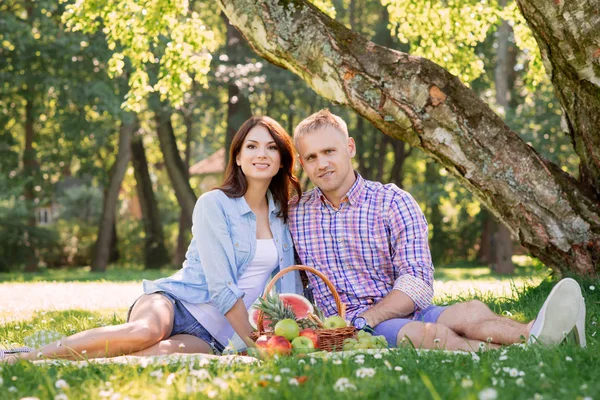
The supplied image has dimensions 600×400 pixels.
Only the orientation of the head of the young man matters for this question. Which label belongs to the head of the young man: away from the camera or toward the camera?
toward the camera

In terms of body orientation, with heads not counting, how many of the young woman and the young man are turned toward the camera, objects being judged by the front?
2

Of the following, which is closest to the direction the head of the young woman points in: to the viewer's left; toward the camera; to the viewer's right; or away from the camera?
toward the camera

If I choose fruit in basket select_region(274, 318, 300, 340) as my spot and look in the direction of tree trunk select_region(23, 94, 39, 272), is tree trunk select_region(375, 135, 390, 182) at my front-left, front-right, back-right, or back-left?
front-right

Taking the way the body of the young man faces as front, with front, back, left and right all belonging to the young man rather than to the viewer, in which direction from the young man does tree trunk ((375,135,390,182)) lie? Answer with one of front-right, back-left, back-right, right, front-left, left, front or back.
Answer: back

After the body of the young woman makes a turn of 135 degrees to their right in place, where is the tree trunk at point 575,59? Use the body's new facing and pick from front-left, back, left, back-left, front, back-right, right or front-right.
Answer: back-right

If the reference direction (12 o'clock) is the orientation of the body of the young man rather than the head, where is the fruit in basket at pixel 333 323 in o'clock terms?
The fruit in basket is roughly at 12 o'clock from the young man.

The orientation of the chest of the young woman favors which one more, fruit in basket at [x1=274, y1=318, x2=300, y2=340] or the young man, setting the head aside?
the fruit in basket

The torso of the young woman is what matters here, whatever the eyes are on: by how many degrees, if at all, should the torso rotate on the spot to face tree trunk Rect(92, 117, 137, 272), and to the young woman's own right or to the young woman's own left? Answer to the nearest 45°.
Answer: approximately 180°

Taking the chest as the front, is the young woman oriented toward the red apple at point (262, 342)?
yes

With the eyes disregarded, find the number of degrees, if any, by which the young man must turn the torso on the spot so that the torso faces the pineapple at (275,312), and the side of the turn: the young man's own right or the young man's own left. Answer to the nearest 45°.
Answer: approximately 45° to the young man's own right

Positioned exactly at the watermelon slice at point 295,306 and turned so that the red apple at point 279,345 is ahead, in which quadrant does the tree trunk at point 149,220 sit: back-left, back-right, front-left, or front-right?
back-right

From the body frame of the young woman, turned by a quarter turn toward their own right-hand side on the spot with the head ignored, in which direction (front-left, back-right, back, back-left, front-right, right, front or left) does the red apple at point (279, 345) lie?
left

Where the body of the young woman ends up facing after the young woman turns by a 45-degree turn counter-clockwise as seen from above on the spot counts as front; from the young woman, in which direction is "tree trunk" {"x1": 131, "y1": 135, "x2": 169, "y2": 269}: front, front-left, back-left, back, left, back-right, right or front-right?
back-left

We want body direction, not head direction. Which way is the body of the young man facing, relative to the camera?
toward the camera

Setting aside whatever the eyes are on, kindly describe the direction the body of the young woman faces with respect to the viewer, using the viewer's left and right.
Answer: facing the viewer

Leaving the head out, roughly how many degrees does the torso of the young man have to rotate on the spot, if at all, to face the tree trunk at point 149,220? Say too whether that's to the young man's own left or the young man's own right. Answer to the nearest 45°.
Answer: approximately 135° to the young man's own right
